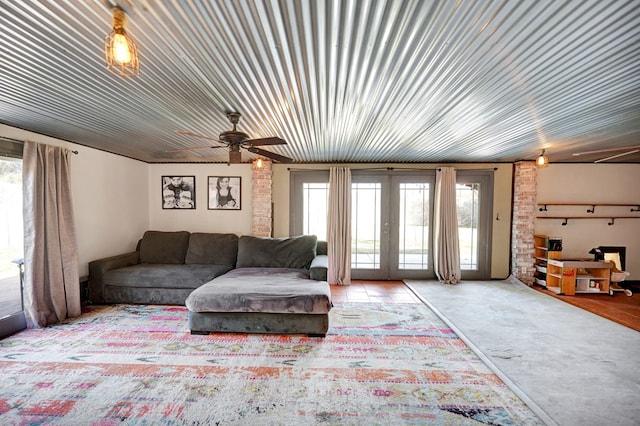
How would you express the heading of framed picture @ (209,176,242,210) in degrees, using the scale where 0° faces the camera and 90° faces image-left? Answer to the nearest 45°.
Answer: approximately 0°

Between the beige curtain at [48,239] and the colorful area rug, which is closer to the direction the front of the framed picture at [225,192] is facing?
the colorful area rug

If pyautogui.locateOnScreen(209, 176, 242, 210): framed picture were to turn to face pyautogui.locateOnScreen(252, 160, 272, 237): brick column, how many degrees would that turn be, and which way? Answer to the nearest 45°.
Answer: approximately 45° to its left

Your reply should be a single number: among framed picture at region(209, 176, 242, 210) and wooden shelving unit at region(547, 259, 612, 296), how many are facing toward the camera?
2

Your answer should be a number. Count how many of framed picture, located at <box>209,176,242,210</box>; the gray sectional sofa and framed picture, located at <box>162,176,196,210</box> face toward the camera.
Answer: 3

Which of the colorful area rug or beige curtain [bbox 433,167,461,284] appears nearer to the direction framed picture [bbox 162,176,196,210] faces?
the colorful area rug

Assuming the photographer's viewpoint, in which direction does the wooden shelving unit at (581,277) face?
facing the viewer

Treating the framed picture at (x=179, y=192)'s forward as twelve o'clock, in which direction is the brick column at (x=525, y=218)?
The brick column is roughly at 10 o'clock from the framed picture.

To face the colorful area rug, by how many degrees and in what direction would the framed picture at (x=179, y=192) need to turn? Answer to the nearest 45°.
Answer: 0° — it already faces it

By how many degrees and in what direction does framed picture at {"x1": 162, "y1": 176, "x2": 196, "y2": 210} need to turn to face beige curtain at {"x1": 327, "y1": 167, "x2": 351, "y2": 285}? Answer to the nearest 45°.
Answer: approximately 45° to its left

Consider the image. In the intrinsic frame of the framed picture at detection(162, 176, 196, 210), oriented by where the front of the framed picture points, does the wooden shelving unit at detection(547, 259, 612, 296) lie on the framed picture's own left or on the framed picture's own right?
on the framed picture's own left

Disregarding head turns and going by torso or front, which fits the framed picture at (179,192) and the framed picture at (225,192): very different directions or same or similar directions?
same or similar directions

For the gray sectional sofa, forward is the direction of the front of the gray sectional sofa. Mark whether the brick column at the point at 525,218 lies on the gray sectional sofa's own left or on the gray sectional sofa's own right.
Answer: on the gray sectional sofa's own left

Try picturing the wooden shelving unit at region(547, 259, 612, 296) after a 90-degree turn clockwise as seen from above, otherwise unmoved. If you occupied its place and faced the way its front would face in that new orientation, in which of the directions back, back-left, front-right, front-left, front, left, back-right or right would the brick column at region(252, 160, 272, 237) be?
front-left

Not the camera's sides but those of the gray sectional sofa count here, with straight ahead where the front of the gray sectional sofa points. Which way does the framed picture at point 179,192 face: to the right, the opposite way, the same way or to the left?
the same way

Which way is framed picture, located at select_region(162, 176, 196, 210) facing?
toward the camera
